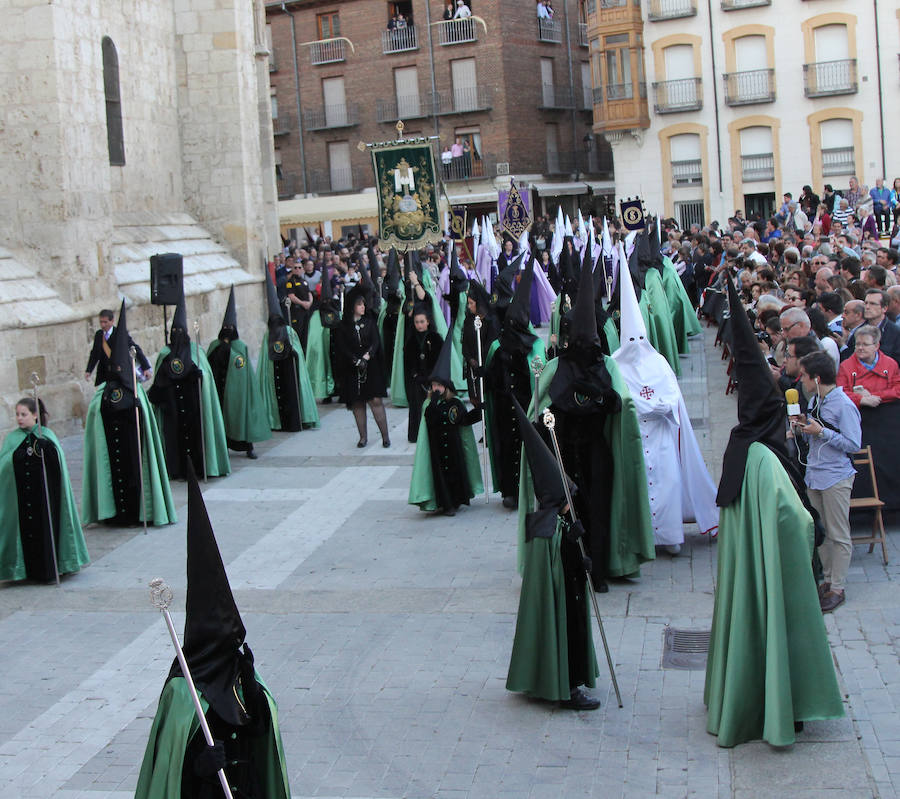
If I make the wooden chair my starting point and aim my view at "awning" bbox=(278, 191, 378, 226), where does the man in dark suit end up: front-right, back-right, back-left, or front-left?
front-left

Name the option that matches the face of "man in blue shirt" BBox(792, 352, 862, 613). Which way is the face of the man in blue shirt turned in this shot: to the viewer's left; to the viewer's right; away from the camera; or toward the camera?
to the viewer's left

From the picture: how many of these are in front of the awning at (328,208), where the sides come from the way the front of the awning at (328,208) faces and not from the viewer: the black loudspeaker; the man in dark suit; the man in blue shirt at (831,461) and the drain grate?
4

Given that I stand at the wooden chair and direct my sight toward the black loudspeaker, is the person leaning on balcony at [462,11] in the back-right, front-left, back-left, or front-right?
front-right

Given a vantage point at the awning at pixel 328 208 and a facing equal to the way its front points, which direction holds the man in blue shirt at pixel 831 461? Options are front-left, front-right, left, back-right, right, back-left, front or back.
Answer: front

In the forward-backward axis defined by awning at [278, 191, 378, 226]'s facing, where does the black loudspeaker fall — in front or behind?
in front

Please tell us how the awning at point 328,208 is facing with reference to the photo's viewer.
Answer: facing the viewer

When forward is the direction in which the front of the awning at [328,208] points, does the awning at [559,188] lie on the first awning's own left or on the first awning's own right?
on the first awning's own left

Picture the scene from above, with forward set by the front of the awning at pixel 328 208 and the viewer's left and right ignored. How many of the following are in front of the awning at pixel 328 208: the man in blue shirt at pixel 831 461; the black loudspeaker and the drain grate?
3

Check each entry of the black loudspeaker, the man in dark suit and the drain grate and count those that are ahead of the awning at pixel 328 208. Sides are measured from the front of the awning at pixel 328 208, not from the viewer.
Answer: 3

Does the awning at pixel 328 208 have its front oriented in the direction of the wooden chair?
yes

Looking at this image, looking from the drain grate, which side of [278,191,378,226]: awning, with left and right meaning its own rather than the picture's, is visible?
front

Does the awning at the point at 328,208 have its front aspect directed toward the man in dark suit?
yes
